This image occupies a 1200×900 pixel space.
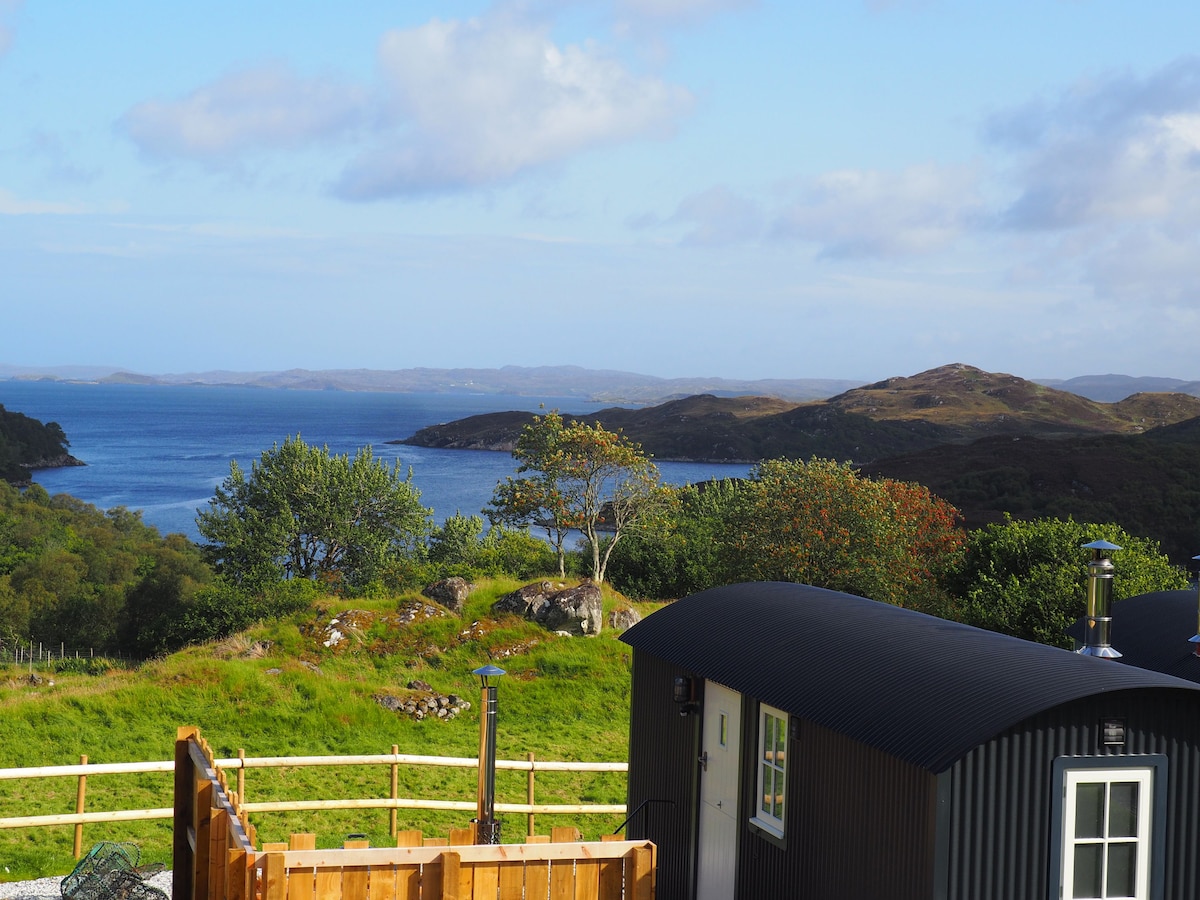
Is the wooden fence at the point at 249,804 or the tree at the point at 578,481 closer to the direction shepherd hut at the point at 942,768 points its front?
the wooden fence

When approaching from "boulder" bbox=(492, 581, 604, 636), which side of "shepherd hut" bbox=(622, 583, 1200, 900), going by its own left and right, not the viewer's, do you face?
right

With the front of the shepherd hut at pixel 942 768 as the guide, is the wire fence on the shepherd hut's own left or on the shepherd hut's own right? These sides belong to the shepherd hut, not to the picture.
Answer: on the shepherd hut's own right

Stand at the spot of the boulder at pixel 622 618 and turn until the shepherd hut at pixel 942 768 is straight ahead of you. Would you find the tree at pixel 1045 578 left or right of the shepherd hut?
left

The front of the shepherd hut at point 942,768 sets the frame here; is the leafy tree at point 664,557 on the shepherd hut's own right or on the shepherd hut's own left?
on the shepherd hut's own right

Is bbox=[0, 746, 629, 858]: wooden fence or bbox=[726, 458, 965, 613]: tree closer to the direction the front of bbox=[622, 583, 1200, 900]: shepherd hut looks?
the wooden fence

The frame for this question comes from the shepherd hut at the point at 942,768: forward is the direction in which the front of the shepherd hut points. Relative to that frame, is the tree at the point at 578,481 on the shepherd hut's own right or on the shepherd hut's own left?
on the shepherd hut's own right

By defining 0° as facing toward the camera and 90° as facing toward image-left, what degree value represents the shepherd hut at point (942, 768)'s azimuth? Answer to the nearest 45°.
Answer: approximately 45°
